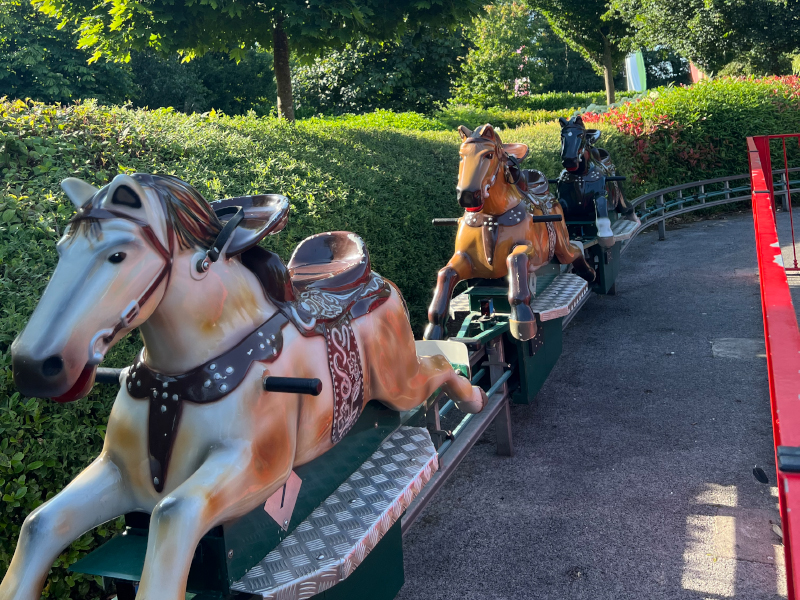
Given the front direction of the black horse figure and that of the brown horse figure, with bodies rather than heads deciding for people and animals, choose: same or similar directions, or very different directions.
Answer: same or similar directions

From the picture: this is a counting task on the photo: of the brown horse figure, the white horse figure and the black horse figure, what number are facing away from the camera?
0

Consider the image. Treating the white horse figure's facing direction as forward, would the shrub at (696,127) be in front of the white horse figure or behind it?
behind

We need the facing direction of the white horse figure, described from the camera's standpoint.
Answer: facing the viewer and to the left of the viewer

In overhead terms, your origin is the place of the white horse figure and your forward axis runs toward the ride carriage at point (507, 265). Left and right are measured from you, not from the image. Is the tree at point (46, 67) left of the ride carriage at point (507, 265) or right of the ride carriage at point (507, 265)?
left

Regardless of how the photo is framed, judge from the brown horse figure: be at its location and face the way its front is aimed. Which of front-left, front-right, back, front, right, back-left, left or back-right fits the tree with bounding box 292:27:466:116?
back-right

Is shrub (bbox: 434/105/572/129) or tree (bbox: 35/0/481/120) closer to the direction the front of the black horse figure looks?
the tree

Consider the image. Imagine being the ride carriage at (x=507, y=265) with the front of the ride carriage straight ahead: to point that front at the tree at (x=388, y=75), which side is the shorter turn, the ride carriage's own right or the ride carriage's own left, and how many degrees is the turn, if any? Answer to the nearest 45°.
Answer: approximately 135° to the ride carriage's own right

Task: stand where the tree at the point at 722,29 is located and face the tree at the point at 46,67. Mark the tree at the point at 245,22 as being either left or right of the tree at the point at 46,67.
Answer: left

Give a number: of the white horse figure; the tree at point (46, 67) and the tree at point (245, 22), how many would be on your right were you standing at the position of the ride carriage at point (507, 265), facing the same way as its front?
2

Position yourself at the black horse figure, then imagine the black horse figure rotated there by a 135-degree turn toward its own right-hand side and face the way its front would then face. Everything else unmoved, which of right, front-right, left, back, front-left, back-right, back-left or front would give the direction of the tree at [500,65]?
front

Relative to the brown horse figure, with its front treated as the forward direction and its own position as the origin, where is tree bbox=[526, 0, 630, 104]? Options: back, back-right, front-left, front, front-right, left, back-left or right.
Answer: back-right

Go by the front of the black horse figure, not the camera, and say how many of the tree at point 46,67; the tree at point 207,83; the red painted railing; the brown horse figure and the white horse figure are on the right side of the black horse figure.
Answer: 2

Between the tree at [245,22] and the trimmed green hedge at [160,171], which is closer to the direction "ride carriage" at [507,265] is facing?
the trimmed green hedge

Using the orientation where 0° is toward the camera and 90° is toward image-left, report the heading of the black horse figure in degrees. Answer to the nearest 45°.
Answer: approximately 45°

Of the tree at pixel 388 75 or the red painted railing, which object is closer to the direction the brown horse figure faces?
the red painted railing
